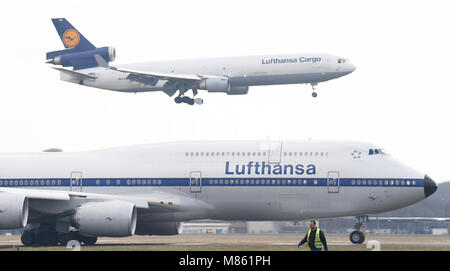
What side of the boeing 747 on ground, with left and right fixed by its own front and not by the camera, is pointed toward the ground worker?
right

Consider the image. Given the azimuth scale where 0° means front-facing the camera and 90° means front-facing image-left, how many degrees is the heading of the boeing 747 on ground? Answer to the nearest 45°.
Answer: approximately 270°
